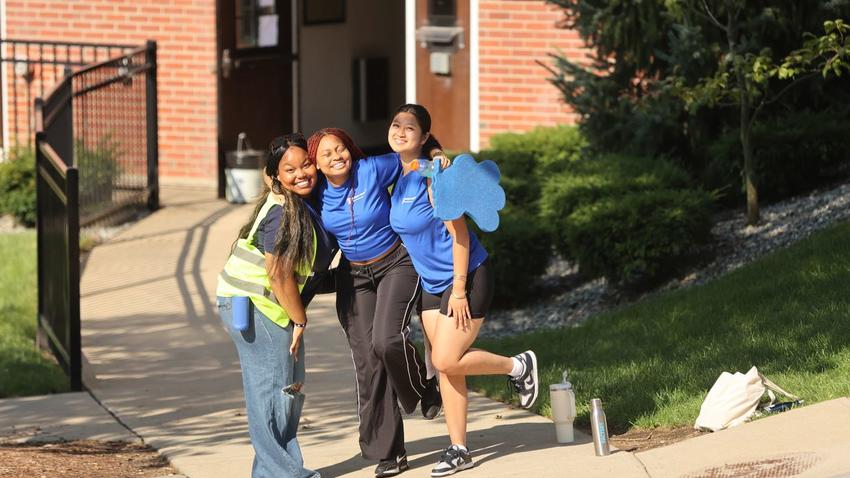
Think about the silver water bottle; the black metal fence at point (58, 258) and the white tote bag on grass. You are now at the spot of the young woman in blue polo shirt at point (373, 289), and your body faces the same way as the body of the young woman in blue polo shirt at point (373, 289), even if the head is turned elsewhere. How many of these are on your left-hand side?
2

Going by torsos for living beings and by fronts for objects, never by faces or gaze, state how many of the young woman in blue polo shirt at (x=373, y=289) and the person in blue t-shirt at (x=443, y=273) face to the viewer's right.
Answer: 0

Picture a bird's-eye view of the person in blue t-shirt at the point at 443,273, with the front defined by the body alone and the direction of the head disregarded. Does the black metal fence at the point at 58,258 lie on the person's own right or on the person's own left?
on the person's own right

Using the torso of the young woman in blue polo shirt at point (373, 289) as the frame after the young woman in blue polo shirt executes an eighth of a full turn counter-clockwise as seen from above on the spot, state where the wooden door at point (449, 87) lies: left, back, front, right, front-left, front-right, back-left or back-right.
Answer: back-left

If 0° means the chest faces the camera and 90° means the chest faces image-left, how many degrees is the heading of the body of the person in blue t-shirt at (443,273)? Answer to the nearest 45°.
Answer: approximately 45°

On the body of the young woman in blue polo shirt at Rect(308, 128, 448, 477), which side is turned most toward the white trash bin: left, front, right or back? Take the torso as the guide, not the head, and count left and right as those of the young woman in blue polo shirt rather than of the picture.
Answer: back
